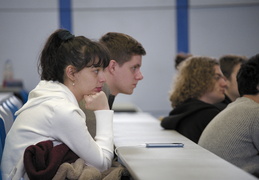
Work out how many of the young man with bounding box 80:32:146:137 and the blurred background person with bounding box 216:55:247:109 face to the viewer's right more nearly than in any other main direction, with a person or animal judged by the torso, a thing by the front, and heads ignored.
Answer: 2

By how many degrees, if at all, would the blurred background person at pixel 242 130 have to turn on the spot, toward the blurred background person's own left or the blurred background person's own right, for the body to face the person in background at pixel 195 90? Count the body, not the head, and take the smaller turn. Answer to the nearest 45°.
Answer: approximately 45° to the blurred background person's own left

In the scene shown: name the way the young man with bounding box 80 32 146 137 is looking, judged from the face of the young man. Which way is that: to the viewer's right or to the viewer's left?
to the viewer's right

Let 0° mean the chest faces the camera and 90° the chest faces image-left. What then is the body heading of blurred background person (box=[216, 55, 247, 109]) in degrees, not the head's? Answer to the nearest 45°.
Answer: approximately 270°

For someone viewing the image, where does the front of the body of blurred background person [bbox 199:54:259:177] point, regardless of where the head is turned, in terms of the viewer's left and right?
facing away from the viewer and to the right of the viewer

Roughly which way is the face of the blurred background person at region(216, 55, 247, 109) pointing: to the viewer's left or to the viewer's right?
to the viewer's right

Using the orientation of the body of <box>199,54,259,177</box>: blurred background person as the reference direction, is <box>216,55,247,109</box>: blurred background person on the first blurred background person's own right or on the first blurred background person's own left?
on the first blurred background person's own left

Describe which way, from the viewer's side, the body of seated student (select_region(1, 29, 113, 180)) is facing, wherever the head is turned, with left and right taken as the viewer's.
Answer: facing to the right of the viewer
